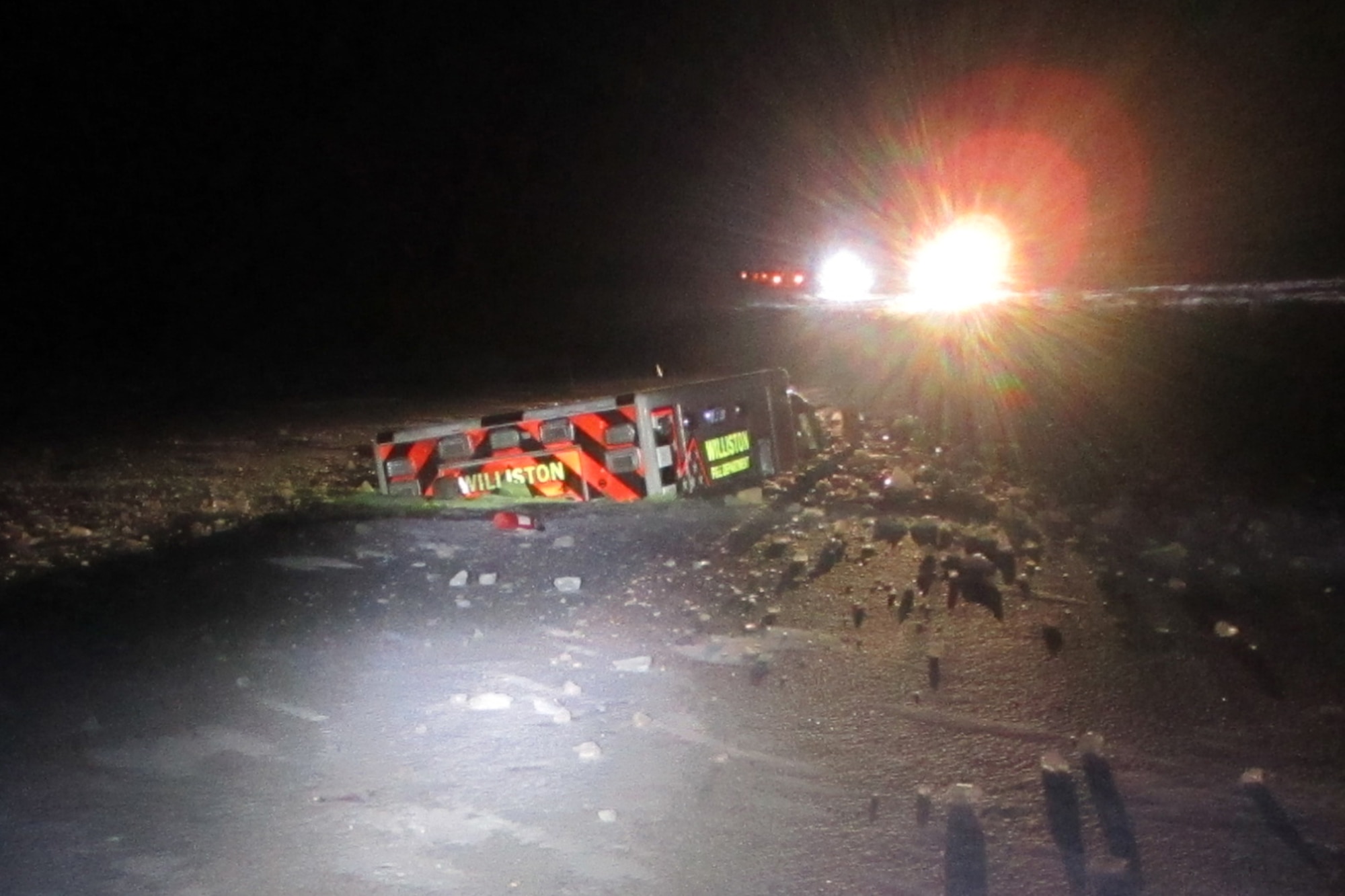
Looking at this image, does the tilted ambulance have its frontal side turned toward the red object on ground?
no

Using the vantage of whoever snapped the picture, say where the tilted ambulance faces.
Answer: facing away from the viewer and to the right of the viewer

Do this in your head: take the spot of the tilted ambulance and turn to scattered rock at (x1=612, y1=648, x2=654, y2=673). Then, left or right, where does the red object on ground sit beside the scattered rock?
right

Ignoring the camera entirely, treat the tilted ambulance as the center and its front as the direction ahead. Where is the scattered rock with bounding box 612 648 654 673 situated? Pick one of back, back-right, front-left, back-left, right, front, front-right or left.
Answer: back-right
